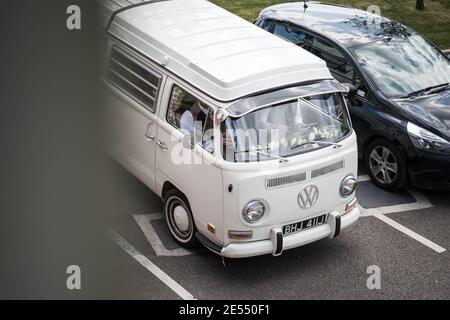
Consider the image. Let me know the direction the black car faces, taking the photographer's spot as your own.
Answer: facing the viewer and to the right of the viewer

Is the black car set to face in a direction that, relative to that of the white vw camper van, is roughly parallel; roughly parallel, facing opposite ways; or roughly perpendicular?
roughly parallel

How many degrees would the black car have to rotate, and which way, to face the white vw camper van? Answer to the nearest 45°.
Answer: approximately 90° to its right

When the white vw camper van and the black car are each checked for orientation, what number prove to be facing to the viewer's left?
0

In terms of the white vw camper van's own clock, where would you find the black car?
The black car is roughly at 9 o'clock from the white vw camper van.
